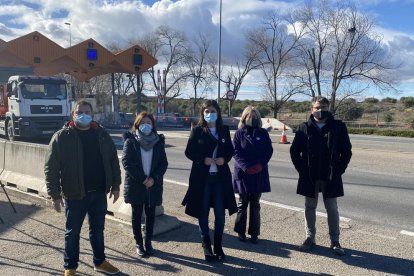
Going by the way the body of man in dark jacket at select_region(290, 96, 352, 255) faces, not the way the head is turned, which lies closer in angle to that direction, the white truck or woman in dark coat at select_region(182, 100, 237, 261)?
the woman in dark coat

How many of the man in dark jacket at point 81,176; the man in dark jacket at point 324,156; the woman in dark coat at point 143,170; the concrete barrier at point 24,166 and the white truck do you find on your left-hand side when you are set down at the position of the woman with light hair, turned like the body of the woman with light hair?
1

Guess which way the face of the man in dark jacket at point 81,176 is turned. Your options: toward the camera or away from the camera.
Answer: toward the camera

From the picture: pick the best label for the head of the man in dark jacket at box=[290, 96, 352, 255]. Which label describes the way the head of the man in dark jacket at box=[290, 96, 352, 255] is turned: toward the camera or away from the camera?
toward the camera

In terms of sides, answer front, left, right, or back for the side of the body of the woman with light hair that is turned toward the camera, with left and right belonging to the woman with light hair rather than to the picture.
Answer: front

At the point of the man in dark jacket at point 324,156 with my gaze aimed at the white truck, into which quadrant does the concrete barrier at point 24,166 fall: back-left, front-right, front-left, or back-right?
front-left

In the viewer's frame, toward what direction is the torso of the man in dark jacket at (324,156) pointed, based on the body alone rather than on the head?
toward the camera

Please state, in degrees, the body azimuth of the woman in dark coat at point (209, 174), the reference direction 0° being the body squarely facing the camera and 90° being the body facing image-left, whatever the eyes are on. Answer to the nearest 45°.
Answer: approximately 0°

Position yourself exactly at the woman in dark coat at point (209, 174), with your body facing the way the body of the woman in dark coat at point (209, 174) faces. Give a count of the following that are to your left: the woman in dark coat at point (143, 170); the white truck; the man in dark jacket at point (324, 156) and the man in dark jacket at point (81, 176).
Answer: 1

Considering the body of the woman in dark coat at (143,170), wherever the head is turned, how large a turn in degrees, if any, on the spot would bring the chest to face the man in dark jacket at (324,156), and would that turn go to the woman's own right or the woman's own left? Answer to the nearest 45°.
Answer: approximately 90° to the woman's own left

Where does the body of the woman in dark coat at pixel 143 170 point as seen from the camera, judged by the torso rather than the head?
toward the camera

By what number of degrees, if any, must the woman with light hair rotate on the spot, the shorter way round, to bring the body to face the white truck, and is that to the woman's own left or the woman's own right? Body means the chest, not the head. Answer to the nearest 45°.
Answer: approximately 135° to the woman's own right

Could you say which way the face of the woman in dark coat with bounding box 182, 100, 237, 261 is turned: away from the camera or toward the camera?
toward the camera

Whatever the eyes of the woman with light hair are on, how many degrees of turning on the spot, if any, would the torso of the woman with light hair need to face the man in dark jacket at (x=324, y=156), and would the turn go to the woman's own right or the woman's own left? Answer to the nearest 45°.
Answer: approximately 90° to the woman's own left

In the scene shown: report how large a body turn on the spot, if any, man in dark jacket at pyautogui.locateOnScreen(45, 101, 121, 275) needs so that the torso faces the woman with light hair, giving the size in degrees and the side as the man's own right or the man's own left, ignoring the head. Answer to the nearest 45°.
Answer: approximately 90° to the man's own left
